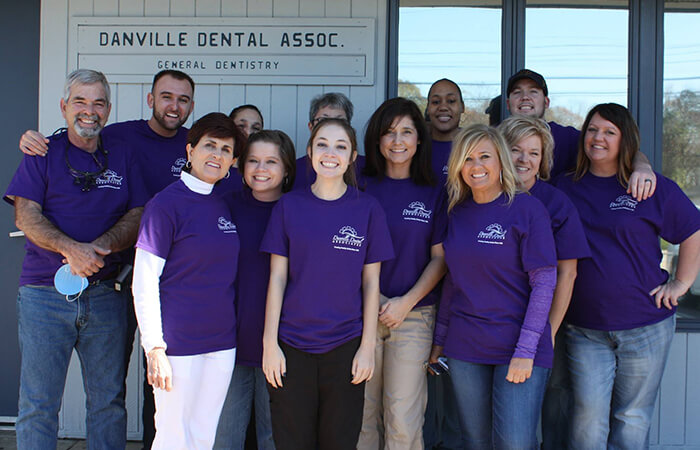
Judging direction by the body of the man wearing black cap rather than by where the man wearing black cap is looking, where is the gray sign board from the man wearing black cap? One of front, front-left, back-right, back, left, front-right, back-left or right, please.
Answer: right

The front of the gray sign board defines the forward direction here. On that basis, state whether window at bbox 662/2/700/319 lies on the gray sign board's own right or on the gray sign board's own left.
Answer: on the gray sign board's own left

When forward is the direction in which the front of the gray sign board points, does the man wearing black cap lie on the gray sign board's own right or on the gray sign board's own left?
on the gray sign board's own left

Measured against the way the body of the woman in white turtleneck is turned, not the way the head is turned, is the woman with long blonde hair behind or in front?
in front

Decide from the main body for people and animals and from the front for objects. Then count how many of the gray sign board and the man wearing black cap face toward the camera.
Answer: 2

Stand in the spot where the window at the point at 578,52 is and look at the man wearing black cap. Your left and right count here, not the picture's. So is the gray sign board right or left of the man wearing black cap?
right

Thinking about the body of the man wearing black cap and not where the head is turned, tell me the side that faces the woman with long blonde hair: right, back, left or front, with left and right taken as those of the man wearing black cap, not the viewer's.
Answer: front

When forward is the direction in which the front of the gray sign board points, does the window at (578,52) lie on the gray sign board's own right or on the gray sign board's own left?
on the gray sign board's own left

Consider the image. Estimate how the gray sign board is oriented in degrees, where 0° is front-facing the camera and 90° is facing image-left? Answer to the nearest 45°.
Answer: approximately 0°
